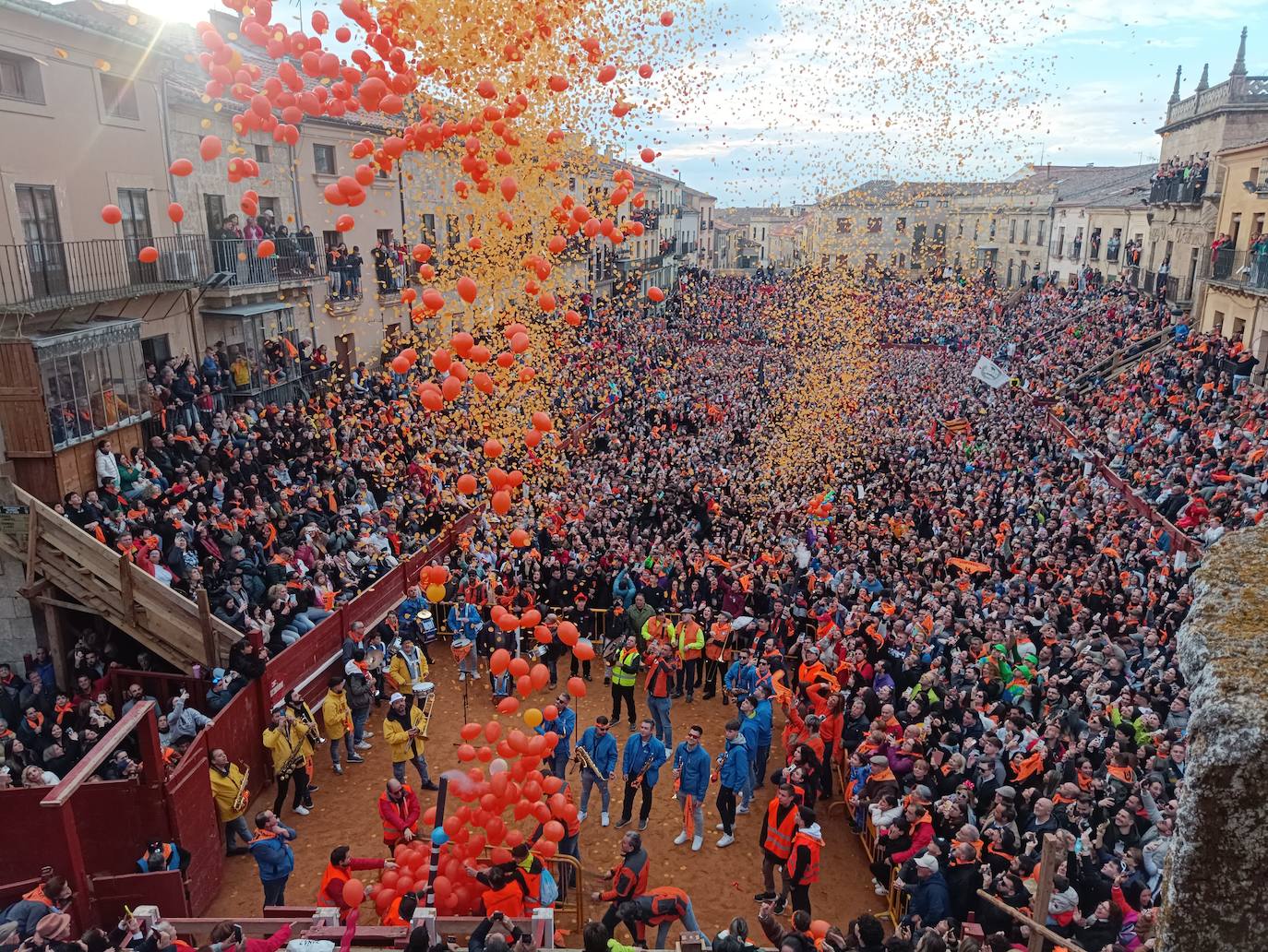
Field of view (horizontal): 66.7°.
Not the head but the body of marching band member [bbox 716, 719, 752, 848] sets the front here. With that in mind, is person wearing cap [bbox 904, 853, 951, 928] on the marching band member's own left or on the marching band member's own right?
on the marching band member's own left

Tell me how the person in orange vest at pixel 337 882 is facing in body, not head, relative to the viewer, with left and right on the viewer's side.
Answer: facing to the right of the viewer

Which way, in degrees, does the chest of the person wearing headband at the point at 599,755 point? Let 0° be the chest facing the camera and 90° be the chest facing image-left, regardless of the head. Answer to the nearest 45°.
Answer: approximately 0°

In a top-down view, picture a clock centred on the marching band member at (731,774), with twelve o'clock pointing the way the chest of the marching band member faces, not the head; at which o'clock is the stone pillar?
The stone pillar is roughly at 10 o'clock from the marching band member.

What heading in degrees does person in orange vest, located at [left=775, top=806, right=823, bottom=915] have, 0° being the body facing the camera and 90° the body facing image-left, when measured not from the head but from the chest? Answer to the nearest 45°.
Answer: approximately 90°

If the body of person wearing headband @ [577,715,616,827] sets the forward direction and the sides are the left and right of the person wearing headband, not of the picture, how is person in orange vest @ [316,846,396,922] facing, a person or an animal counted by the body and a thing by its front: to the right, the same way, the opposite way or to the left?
to the left

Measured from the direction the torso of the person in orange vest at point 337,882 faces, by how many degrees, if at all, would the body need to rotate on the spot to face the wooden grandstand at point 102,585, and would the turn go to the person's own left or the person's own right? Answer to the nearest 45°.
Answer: approximately 135° to the person's own left

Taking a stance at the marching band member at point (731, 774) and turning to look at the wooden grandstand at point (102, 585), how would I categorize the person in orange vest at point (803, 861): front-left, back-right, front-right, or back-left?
back-left
